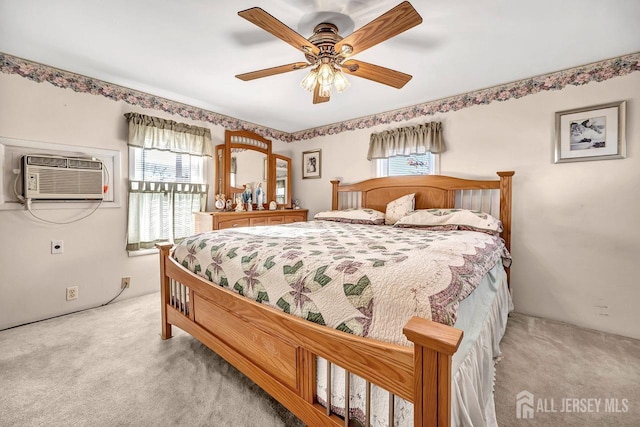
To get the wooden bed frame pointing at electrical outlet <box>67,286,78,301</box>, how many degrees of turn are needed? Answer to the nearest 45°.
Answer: approximately 90° to its right

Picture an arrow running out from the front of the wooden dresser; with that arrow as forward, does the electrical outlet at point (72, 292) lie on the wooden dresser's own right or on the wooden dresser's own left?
on the wooden dresser's own right

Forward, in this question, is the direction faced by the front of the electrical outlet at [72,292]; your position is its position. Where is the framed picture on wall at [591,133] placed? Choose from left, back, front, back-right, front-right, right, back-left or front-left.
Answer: front-left

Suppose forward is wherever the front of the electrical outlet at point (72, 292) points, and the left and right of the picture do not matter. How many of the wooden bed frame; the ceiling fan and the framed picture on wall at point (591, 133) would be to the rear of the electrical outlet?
0

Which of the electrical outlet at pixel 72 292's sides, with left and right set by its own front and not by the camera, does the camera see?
front

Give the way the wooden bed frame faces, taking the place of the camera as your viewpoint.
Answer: facing the viewer and to the left of the viewer

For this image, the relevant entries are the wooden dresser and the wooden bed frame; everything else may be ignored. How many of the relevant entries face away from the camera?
0

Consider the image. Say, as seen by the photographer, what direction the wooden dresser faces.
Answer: facing the viewer and to the right of the viewer

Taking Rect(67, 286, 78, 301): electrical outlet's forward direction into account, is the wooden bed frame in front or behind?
in front

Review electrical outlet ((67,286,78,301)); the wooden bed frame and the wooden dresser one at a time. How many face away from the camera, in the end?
0

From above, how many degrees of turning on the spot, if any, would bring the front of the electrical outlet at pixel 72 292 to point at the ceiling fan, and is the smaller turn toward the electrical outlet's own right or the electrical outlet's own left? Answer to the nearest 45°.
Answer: approximately 45° to the electrical outlet's own left
